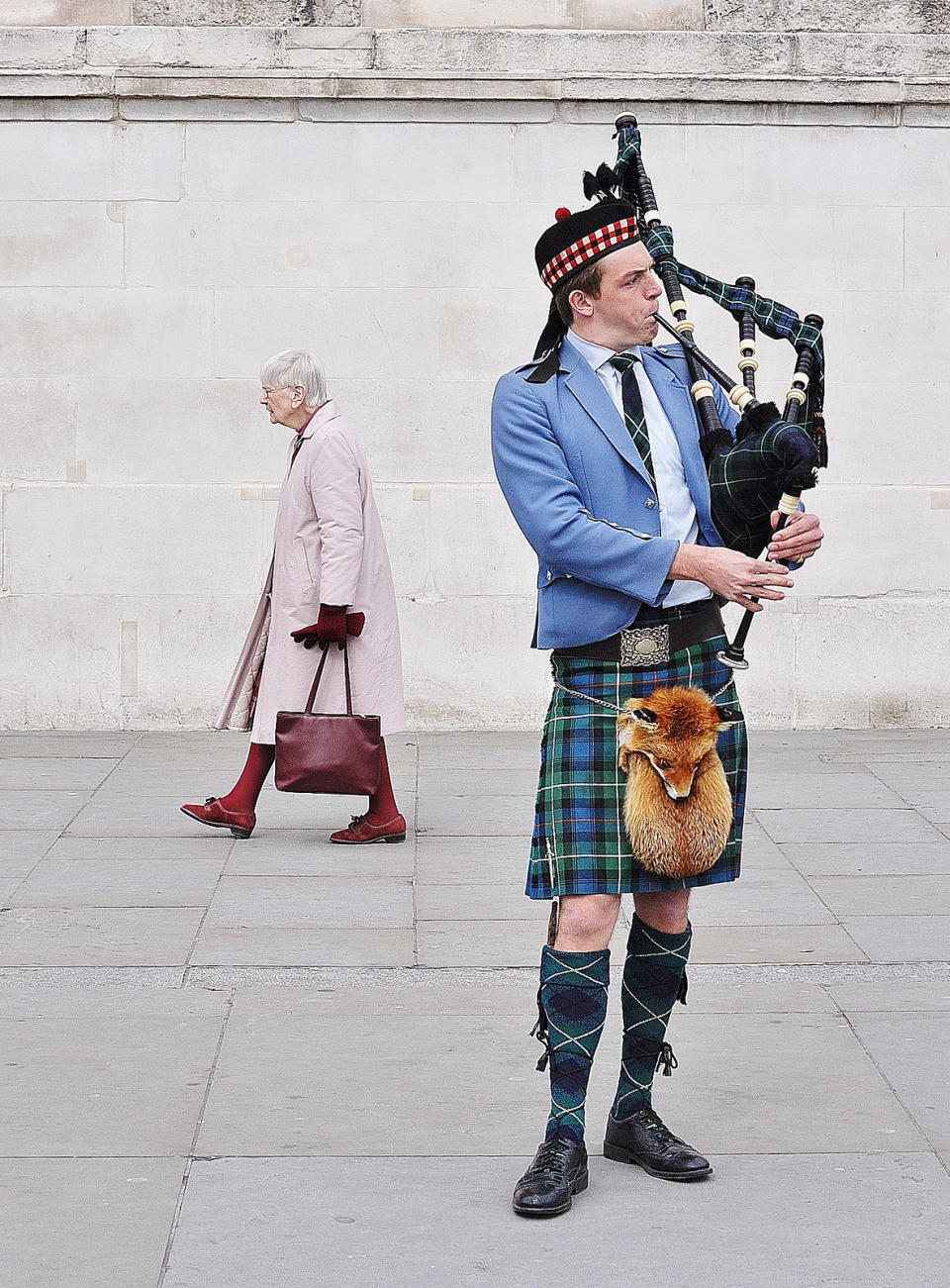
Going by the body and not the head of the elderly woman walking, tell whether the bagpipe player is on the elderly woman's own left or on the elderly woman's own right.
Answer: on the elderly woman's own left

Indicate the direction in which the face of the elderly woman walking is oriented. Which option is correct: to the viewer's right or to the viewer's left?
to the viewer's left

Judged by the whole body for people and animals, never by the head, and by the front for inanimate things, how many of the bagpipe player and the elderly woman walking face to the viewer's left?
1

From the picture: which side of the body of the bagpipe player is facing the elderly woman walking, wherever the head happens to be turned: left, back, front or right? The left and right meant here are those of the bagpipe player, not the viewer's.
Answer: back

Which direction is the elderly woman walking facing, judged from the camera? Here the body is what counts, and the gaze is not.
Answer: to the viewer's left

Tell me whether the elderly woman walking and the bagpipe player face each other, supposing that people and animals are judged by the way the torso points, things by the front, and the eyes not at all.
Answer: no

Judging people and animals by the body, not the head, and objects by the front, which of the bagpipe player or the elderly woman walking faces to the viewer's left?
the elderly woman walking

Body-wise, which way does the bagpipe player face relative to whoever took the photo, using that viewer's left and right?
facing the viewer and to the right of the viewer
